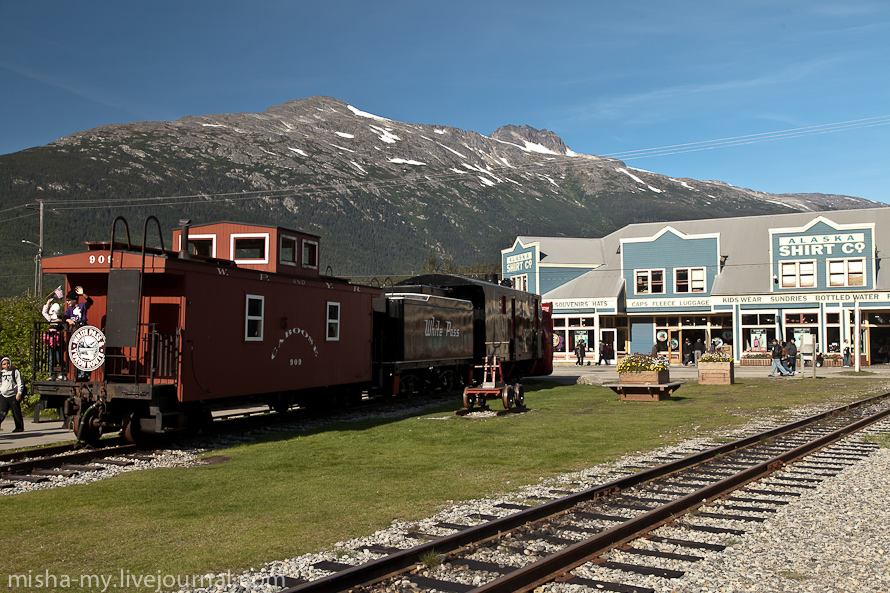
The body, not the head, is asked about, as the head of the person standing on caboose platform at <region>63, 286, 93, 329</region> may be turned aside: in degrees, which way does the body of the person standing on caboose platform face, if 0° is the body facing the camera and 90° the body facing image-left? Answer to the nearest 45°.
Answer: approximately 45°

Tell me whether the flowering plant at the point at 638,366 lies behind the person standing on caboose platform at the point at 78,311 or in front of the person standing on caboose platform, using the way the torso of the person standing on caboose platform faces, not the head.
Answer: behind

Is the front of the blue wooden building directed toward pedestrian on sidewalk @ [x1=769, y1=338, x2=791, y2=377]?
yes

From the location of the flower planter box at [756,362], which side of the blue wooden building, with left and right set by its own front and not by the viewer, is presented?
front

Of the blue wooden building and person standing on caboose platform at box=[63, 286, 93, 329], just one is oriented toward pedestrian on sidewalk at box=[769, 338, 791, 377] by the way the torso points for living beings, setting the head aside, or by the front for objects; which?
the blue wooden building

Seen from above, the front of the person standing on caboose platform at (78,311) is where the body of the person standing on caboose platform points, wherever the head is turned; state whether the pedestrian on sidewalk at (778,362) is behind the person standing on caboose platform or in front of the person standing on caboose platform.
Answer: behind

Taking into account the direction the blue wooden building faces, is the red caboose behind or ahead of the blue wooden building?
ahead

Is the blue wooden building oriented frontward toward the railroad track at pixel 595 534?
yes

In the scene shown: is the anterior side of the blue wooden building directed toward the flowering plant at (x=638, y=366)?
yes

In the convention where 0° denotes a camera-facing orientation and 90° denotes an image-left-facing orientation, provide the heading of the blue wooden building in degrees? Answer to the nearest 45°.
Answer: approximately 0°

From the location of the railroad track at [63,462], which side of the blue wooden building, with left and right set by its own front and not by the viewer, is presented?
front

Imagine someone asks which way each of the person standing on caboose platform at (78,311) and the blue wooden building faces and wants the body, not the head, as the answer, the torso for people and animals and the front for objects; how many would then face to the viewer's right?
0
